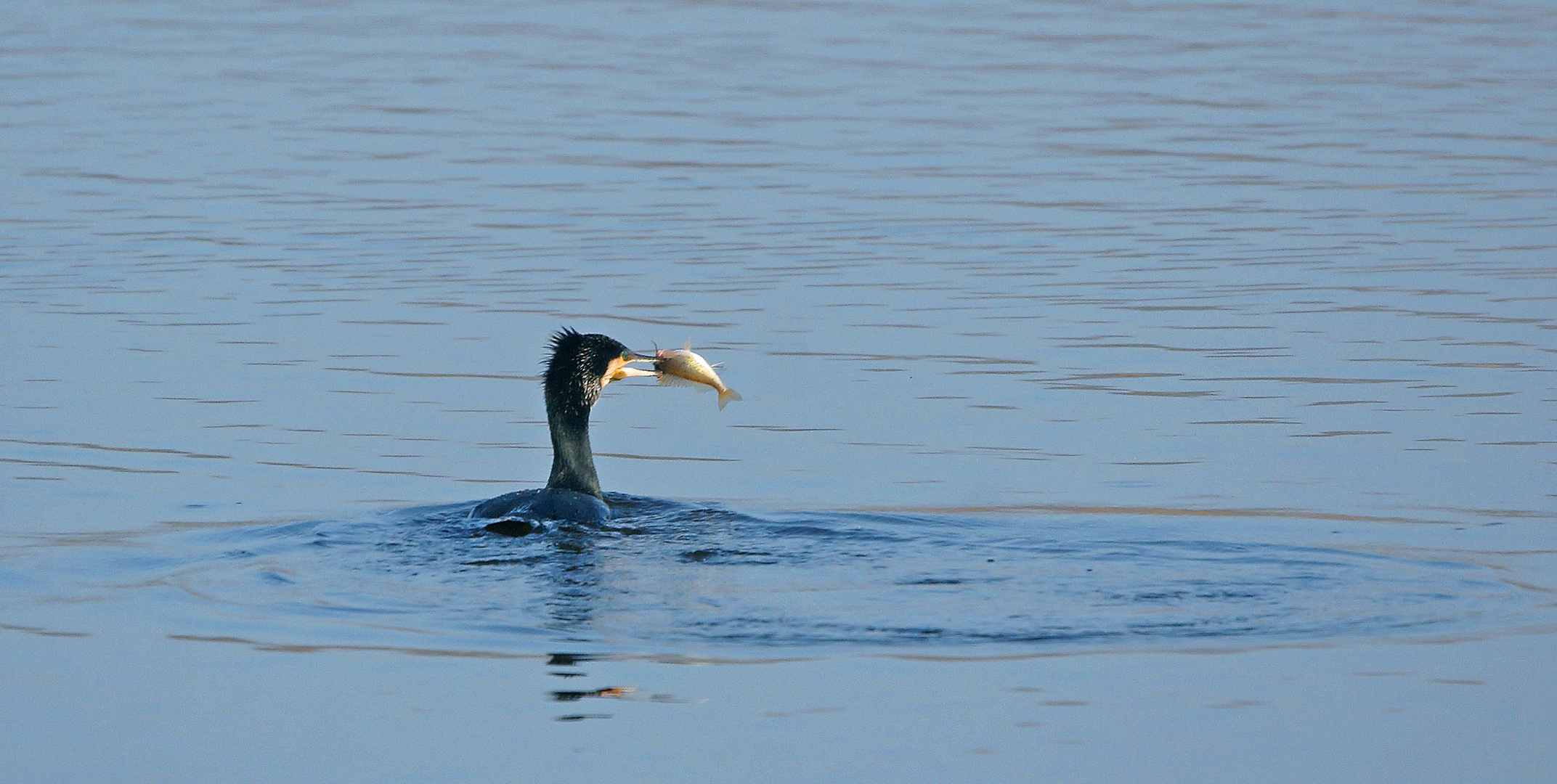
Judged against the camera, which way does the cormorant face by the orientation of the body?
to the viewer's right
